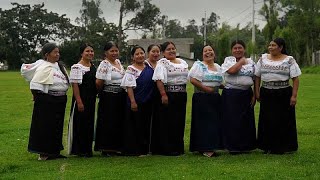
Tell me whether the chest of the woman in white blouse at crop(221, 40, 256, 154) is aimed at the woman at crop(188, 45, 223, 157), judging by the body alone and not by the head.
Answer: no

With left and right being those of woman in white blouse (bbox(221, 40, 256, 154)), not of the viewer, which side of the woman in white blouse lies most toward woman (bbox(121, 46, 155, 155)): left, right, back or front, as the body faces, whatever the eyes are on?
right

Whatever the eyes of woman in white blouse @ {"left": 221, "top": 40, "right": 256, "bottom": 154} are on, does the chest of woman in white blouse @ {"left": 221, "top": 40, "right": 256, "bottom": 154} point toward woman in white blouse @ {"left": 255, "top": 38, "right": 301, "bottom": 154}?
no

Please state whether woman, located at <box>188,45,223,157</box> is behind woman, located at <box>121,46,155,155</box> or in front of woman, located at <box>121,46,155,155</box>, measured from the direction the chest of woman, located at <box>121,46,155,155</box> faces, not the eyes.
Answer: in front

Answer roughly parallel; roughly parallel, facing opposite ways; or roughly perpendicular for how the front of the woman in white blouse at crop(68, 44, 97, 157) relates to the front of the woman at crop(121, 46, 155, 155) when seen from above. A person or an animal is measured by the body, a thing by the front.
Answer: roughly parallel

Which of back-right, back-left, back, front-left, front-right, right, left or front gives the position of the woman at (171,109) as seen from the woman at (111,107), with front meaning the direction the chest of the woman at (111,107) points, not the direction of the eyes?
front-left

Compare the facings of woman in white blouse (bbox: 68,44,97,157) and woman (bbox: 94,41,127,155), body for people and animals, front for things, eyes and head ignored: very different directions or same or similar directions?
same or similar directions

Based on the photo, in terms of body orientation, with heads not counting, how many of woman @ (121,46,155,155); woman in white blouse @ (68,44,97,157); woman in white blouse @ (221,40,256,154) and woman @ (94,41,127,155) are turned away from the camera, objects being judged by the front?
0

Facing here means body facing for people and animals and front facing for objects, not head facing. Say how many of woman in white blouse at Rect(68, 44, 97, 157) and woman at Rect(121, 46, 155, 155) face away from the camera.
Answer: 0

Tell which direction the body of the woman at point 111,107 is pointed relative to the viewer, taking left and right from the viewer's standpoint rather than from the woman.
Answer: facing the viewer and to the right of the viewer

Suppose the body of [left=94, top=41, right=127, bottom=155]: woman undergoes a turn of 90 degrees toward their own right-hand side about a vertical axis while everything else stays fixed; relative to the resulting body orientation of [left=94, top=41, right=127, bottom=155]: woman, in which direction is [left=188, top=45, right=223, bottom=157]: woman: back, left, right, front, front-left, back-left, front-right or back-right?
back-left

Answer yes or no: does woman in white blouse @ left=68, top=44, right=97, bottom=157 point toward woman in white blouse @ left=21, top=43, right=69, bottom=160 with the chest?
no

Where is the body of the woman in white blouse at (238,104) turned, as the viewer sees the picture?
toward the camera

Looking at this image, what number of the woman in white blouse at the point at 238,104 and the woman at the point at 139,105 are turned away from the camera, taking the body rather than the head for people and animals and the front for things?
0

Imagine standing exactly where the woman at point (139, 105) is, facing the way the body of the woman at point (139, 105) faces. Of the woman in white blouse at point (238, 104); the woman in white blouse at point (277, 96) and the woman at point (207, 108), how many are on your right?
0
